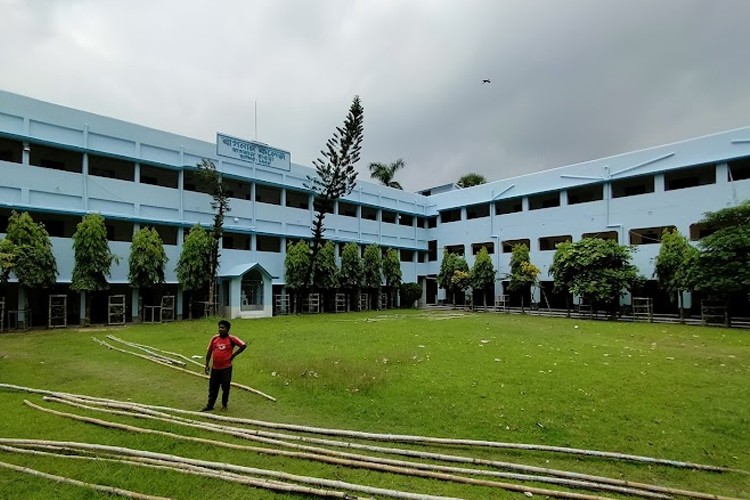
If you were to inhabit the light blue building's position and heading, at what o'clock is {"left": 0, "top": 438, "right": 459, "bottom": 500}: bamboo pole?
The bamboo pole is roughly at 1 o'clock from the light blue building.

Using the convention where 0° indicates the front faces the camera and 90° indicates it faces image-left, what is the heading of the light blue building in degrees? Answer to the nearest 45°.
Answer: approximately 315°

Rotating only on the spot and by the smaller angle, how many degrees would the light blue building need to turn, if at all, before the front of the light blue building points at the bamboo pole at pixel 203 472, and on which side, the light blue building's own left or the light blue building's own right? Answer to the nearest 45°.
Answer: approximately 45° to the light blue building's own right

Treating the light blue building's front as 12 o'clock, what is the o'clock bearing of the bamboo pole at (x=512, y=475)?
The bamboo pole is roughly at 1 o'clock from the light blue building.

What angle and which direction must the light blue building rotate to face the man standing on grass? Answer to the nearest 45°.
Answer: approximately 45° to its right
